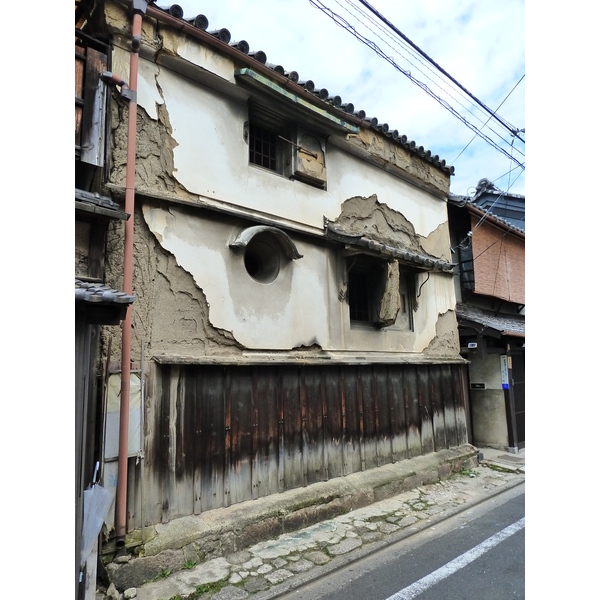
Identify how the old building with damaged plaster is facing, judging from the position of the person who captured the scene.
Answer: facing the viewer and to the right of the viewer

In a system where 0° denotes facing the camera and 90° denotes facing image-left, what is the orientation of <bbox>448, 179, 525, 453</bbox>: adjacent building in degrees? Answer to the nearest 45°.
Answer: approximately 315°

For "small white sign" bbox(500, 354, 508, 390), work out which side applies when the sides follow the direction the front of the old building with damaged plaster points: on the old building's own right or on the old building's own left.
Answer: on the old building's own left

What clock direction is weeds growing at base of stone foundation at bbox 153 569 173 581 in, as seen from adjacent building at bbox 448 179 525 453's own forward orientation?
The weeds growing at base of stone foundation is roughly at 2 o'clock from the adjacent building.

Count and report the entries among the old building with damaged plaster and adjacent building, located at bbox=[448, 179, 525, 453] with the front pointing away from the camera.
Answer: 0
